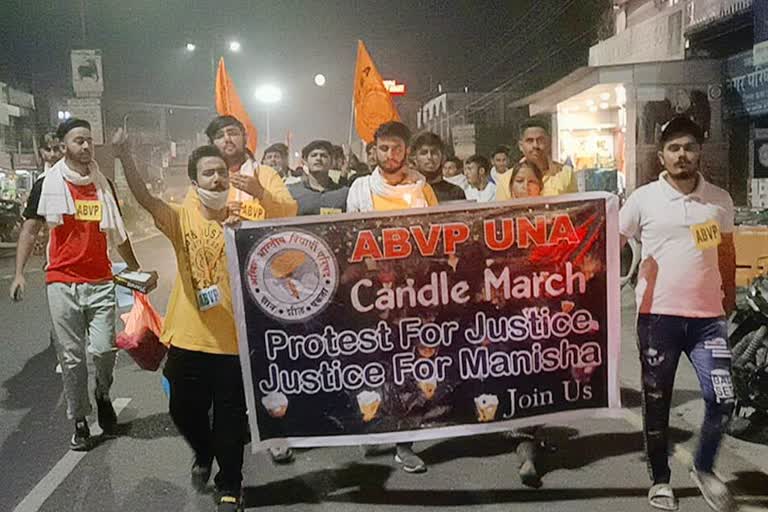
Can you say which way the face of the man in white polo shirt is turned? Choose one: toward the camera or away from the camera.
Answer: toward the camera

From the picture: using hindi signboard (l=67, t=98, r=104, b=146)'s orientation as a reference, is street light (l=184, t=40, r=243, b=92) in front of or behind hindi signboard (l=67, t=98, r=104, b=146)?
behind

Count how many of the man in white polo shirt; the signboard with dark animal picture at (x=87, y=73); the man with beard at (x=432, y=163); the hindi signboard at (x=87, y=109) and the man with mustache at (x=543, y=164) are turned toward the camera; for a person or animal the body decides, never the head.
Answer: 5

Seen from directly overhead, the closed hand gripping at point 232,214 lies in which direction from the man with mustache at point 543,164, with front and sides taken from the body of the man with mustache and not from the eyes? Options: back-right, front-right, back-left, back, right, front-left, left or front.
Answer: front-right

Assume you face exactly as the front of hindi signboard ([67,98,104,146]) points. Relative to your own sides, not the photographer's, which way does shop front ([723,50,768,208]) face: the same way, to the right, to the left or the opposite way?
to the right

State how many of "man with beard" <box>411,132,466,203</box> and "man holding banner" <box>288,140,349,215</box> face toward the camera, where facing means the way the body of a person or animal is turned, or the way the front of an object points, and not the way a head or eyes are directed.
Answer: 2

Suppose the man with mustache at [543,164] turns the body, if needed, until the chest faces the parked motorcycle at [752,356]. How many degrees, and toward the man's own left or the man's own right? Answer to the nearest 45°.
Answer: approximately 90° to the man's own left

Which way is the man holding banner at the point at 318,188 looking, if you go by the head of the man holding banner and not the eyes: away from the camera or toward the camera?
toward the camera

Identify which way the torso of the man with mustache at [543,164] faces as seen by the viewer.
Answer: toward the camera

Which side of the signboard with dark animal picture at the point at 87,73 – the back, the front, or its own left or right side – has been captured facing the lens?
front

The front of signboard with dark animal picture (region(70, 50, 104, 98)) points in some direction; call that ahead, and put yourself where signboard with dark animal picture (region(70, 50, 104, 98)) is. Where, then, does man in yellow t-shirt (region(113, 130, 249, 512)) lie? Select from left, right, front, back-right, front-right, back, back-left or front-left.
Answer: front

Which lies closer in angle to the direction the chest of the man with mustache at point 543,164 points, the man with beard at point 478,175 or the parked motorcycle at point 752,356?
the parked motorcycle

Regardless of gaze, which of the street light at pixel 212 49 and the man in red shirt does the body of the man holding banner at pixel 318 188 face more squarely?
the man in red shirt

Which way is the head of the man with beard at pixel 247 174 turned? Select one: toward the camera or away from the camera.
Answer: toward the camera

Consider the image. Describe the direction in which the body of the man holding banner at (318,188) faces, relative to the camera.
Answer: toward the camera
